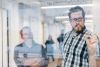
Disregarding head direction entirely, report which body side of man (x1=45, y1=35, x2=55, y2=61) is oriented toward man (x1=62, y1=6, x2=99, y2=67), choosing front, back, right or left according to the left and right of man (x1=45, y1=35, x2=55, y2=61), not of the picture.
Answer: front

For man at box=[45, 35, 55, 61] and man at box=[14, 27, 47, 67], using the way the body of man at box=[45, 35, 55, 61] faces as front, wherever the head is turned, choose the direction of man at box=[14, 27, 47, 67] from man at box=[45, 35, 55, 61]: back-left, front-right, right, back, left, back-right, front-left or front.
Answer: front-right
